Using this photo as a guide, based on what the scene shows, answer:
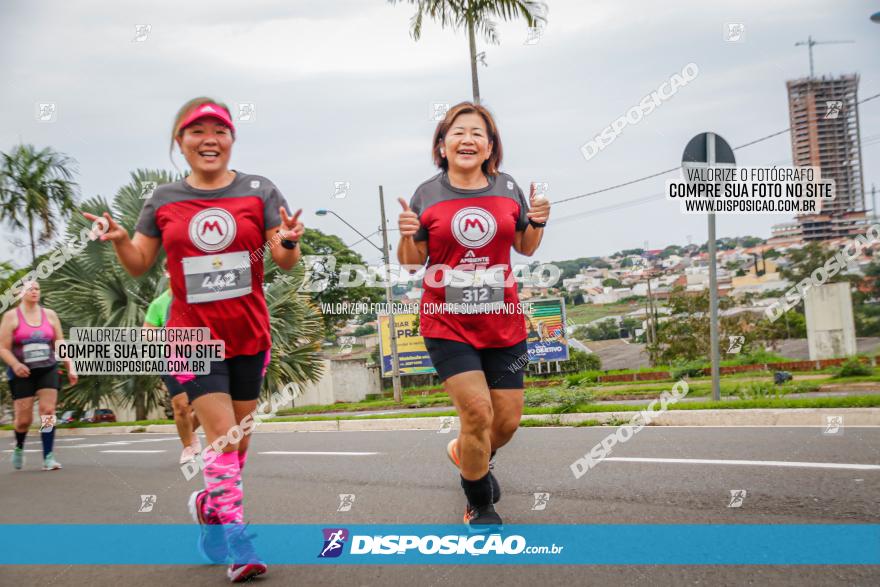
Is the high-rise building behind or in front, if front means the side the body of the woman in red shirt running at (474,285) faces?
behind

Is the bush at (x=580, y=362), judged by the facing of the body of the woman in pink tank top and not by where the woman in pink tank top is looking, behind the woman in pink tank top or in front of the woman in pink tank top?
behind

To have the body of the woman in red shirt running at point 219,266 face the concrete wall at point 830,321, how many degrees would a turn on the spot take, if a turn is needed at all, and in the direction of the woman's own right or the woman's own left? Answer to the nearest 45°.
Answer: approximately 135° to the woman's own left

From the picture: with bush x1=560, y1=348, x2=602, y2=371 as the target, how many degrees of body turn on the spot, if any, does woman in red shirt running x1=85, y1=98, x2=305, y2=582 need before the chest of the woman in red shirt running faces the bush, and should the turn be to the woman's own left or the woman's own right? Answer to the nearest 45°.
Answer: approximately 135° to the woman's own left

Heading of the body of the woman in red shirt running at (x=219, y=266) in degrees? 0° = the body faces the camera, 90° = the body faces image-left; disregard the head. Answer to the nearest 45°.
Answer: approximately 0°
